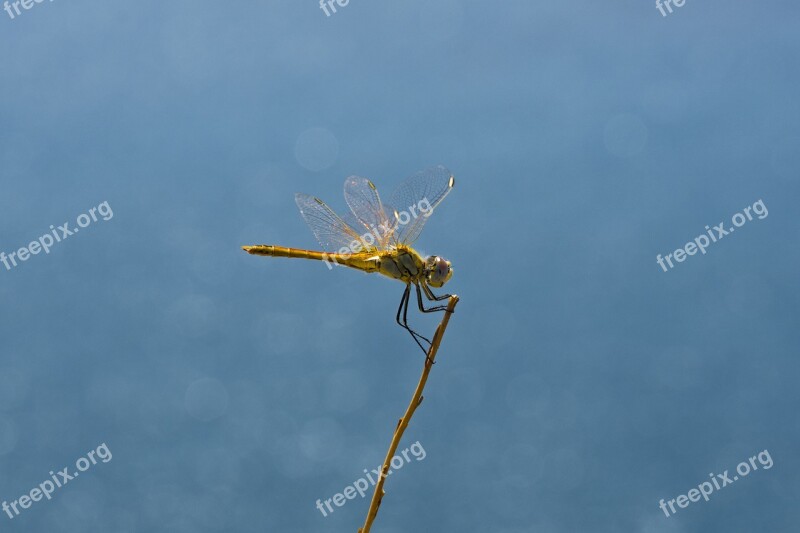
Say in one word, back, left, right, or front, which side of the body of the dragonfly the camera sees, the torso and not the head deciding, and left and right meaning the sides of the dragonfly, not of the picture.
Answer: right
